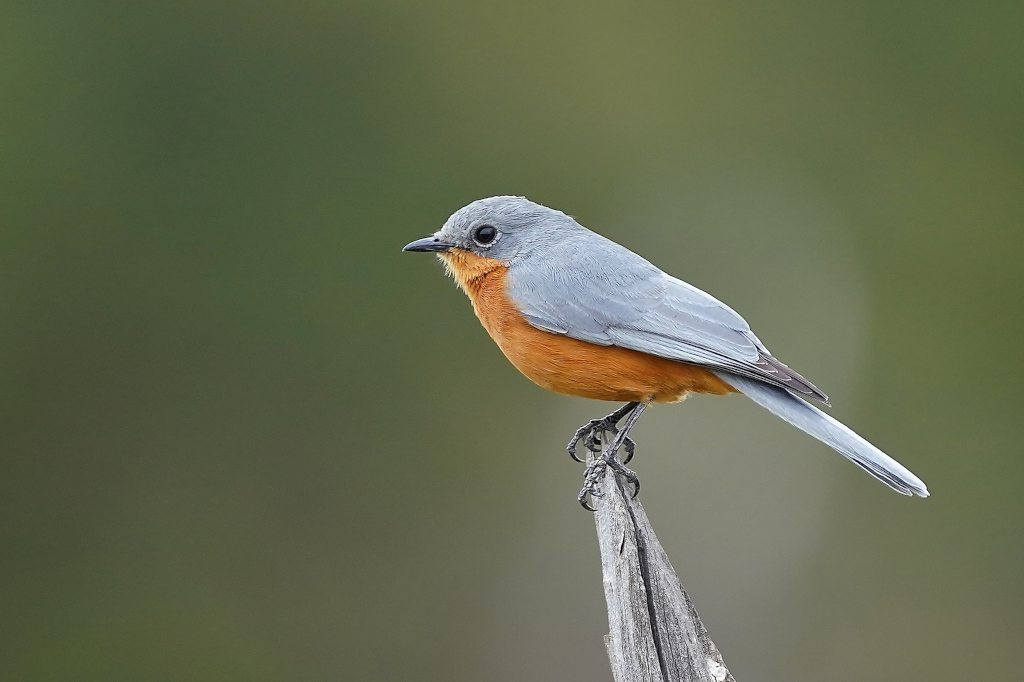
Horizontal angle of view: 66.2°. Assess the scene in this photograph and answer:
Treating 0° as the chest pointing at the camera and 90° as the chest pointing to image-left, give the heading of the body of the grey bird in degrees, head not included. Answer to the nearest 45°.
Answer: approximately 90°
